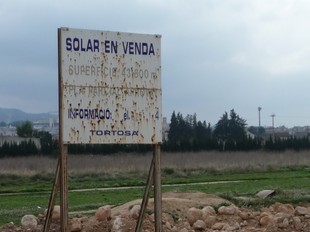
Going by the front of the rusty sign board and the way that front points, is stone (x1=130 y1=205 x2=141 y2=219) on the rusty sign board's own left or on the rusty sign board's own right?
on the rusty sign board's own left

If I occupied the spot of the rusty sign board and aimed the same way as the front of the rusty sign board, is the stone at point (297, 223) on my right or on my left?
on my left

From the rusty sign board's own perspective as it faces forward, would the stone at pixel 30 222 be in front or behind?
behind

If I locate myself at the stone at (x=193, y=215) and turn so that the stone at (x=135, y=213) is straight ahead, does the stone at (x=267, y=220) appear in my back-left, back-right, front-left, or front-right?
back-left

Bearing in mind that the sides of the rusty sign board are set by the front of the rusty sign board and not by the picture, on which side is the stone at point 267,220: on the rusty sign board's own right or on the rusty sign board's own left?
on the rusty sign board's own left

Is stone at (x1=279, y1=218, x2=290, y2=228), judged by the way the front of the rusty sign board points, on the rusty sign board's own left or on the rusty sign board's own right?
on the rusty sign board's own left

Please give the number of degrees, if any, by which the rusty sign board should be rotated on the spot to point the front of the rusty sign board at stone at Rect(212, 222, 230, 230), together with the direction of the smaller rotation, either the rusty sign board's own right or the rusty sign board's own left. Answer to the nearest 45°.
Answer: approximately 90° to the rusty sign board's own left

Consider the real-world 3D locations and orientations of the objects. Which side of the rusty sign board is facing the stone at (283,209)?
left

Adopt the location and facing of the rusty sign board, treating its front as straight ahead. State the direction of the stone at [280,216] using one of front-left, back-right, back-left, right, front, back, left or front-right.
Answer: left

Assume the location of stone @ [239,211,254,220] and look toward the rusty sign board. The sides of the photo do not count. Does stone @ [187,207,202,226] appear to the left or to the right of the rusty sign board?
right

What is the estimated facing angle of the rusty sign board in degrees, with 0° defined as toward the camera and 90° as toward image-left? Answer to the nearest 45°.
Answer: approximately 315°
